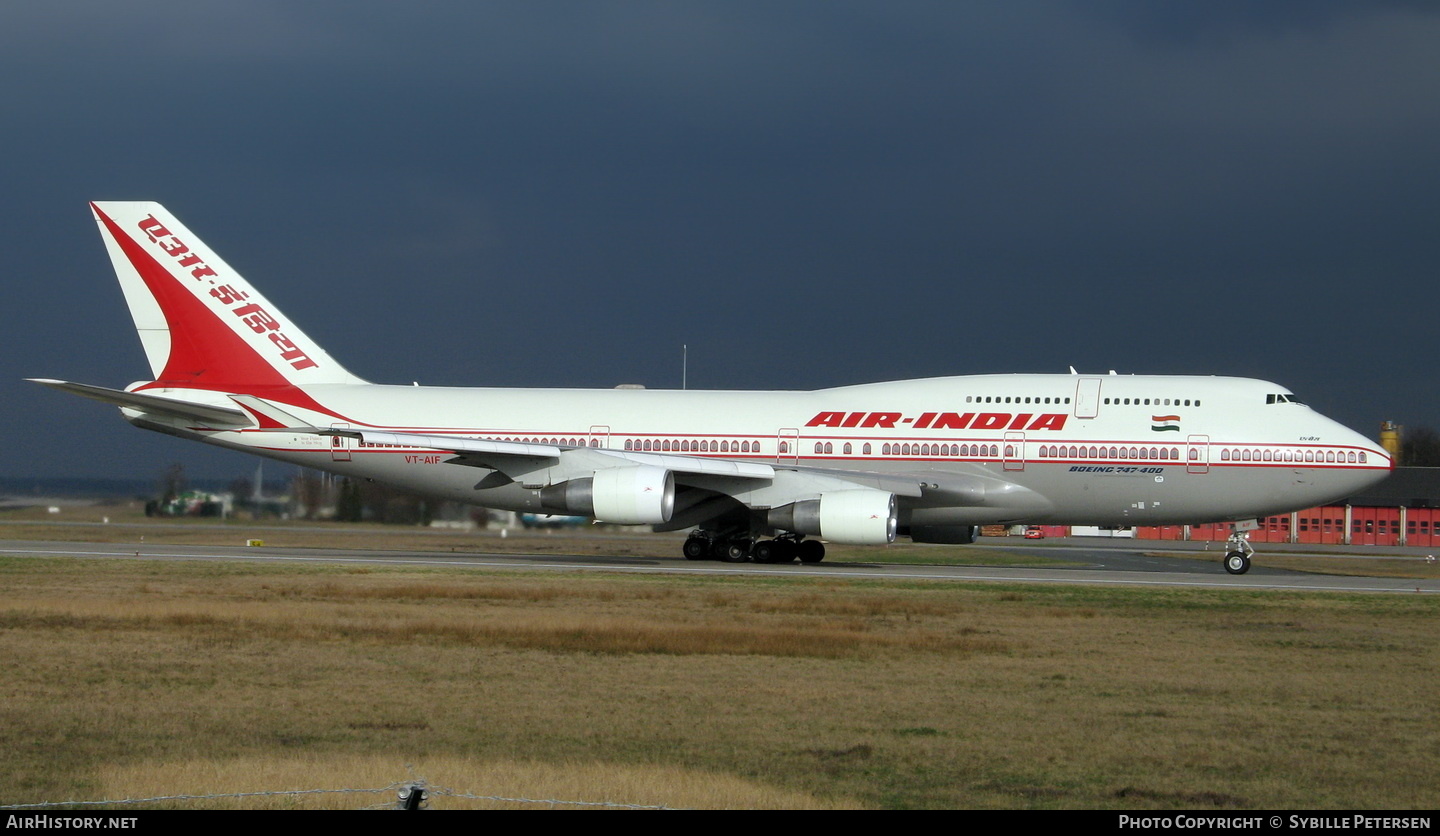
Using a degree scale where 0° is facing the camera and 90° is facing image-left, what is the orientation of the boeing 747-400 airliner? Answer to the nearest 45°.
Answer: approximately 270°
